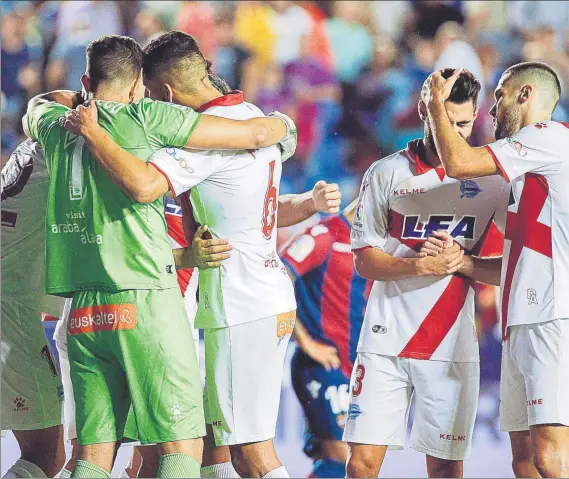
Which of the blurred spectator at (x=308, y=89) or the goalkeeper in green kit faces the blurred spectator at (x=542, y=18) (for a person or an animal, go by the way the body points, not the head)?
the goalkeeper in green kit

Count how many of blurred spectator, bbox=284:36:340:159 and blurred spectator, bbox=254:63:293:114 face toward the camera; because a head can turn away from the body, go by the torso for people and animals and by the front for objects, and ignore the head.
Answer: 2

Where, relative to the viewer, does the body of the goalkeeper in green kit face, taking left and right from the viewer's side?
facing away from the viewer and to the right of the viewer

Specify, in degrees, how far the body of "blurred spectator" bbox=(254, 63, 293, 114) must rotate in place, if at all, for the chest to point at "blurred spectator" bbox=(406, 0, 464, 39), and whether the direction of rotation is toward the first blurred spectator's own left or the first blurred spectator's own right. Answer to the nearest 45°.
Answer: approximately 90° to the first blurred spectator's own left

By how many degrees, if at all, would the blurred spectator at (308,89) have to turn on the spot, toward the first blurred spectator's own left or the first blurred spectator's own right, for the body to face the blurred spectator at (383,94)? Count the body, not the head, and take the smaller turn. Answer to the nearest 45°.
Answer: approximately 90° to the first blurred spectator's own left

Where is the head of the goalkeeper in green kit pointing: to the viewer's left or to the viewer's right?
to the viewer's right

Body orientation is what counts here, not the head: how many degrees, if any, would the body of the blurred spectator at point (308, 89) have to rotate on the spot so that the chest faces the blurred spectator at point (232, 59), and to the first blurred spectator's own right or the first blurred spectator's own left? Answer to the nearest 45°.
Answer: approximately 90° to the first blurred spectator's own right

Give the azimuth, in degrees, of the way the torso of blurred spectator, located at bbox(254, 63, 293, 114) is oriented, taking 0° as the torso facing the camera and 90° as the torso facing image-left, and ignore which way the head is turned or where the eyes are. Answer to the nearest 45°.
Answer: approximately 0°

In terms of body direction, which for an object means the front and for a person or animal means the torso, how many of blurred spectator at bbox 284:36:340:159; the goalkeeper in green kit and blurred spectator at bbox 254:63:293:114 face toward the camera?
2

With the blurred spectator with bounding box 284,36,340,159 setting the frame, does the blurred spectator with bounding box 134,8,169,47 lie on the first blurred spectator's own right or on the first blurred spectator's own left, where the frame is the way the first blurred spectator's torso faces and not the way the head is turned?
on the first blurred spectator's own right
